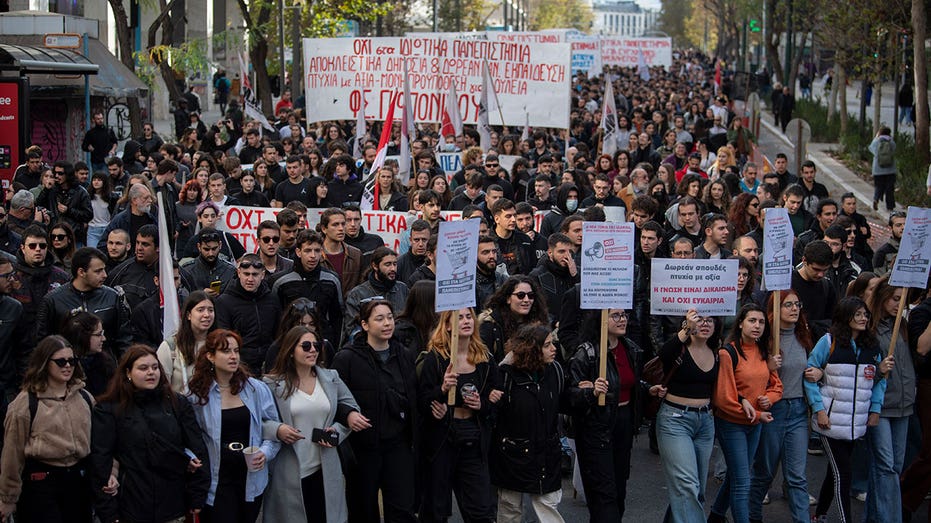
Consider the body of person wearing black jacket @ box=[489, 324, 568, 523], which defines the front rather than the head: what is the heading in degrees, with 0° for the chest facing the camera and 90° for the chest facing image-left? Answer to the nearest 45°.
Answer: approximately 315°

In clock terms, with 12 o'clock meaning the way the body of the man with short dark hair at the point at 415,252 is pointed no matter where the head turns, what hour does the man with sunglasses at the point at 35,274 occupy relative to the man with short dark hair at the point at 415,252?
the man with sunglasses at the point at 35,274 is roughly at 2 o'clock from the man with short dark hair at the point at 415,252.

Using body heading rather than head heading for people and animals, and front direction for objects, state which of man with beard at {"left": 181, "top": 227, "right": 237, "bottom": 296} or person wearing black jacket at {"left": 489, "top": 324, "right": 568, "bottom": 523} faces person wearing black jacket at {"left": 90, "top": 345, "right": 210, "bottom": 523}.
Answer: the man with beard

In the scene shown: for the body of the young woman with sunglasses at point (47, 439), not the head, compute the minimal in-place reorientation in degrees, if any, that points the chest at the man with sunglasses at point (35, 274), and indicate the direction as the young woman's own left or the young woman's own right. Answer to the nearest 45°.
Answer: approximately 135° to the young woman's own left

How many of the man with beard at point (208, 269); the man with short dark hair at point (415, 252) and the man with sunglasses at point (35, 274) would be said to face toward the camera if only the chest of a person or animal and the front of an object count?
3

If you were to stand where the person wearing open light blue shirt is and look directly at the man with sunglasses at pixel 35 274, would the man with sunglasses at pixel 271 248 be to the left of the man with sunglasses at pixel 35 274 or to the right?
right

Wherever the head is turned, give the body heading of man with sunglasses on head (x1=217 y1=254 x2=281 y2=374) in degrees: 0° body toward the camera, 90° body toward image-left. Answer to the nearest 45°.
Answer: approximately 0°

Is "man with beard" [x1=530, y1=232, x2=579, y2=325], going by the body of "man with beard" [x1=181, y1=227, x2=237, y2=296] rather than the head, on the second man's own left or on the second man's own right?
on the second man's own left

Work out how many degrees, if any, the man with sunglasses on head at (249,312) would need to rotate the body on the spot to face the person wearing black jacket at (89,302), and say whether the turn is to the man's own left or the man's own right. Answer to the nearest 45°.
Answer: approximately 90° to the man's own right

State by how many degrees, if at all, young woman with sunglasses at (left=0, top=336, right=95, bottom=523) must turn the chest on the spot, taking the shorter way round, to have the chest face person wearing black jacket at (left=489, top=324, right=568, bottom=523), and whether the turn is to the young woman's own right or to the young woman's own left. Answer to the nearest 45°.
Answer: approximately 45° to the young woman's own left

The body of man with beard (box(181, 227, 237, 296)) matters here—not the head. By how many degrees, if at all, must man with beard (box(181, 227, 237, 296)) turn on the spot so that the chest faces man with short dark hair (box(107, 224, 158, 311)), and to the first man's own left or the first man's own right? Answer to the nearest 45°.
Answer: approximately 90° to the first man's own right

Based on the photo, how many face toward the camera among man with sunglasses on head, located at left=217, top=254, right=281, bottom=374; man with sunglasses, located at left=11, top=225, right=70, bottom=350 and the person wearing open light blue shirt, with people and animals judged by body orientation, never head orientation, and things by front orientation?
3

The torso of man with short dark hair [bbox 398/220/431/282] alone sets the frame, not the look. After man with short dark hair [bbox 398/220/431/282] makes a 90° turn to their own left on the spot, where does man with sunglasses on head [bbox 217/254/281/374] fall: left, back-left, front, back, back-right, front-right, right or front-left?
back-right
